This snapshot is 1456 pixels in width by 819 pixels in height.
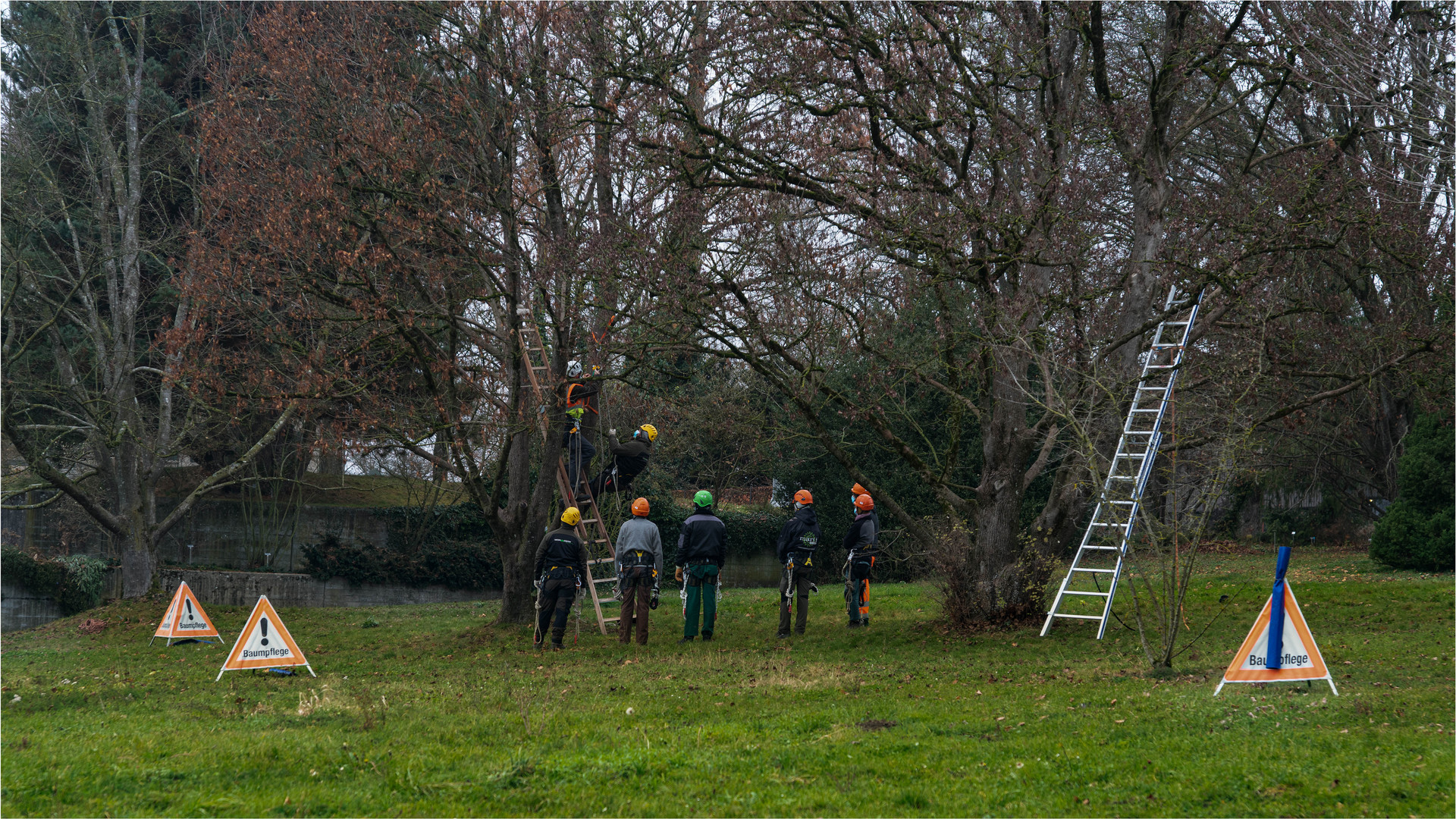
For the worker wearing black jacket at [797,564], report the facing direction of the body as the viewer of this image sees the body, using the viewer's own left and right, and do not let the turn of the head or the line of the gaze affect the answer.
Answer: facing away from the viewer and to the left of the viewer

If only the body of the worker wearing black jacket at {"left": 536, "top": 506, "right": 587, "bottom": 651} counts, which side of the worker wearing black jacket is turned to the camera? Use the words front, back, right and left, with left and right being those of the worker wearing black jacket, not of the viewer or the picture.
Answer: back

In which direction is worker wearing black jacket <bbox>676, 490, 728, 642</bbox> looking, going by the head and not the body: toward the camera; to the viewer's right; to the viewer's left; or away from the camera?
away from the camera

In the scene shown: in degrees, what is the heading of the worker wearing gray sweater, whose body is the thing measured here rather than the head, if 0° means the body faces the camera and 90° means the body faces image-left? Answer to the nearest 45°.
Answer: approximately 180°

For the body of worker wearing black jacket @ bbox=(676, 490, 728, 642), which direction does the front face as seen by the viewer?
away from the camera

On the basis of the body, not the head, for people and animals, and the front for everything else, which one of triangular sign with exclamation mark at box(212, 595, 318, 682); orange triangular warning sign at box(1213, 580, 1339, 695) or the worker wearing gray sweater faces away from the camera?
the worker wearing gray sweater

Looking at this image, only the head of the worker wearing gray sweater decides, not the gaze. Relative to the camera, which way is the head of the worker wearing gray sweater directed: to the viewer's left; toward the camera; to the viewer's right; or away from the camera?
away from the camera

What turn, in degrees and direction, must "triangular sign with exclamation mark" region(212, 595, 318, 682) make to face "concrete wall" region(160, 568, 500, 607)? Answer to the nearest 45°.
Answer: approximately 180°

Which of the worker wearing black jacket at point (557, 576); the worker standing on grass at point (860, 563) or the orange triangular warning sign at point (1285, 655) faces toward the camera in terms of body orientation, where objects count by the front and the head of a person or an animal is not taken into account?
the orange triangular warning sign

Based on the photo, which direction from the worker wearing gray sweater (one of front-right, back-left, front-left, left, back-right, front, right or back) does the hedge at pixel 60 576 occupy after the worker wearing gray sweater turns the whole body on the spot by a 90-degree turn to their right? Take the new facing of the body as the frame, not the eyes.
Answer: back-left

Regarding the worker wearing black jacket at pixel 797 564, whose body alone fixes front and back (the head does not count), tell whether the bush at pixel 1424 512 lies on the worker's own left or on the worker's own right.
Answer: on the worker's own right

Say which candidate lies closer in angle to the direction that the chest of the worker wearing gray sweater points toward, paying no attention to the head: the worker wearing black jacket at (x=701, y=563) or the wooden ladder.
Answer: the wooden ladder

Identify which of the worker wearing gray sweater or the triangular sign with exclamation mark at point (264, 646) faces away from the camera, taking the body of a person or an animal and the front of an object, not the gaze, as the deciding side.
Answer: the worker wearing gray sweater

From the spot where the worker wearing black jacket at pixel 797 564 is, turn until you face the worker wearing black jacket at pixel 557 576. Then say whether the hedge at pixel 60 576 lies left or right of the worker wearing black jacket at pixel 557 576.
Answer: right
